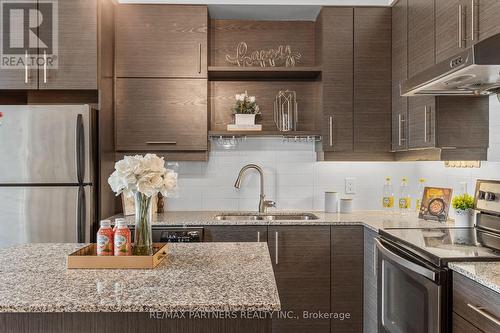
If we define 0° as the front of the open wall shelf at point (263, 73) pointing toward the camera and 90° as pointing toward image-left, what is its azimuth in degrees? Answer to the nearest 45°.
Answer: approximately 0°

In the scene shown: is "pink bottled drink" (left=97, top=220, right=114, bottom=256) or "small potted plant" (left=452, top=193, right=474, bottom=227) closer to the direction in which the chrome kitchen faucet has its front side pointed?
the pink bottled drink

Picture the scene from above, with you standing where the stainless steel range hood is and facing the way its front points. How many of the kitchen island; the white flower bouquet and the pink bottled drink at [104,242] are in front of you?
3

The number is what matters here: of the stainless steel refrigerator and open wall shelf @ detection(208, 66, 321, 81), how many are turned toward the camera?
2

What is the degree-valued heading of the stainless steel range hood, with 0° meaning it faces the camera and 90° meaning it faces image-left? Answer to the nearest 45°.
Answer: approximately 45°

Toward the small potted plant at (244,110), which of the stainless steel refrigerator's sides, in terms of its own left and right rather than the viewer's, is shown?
left

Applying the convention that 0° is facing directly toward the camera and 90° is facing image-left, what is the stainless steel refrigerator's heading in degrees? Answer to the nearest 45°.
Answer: approximately 0°
